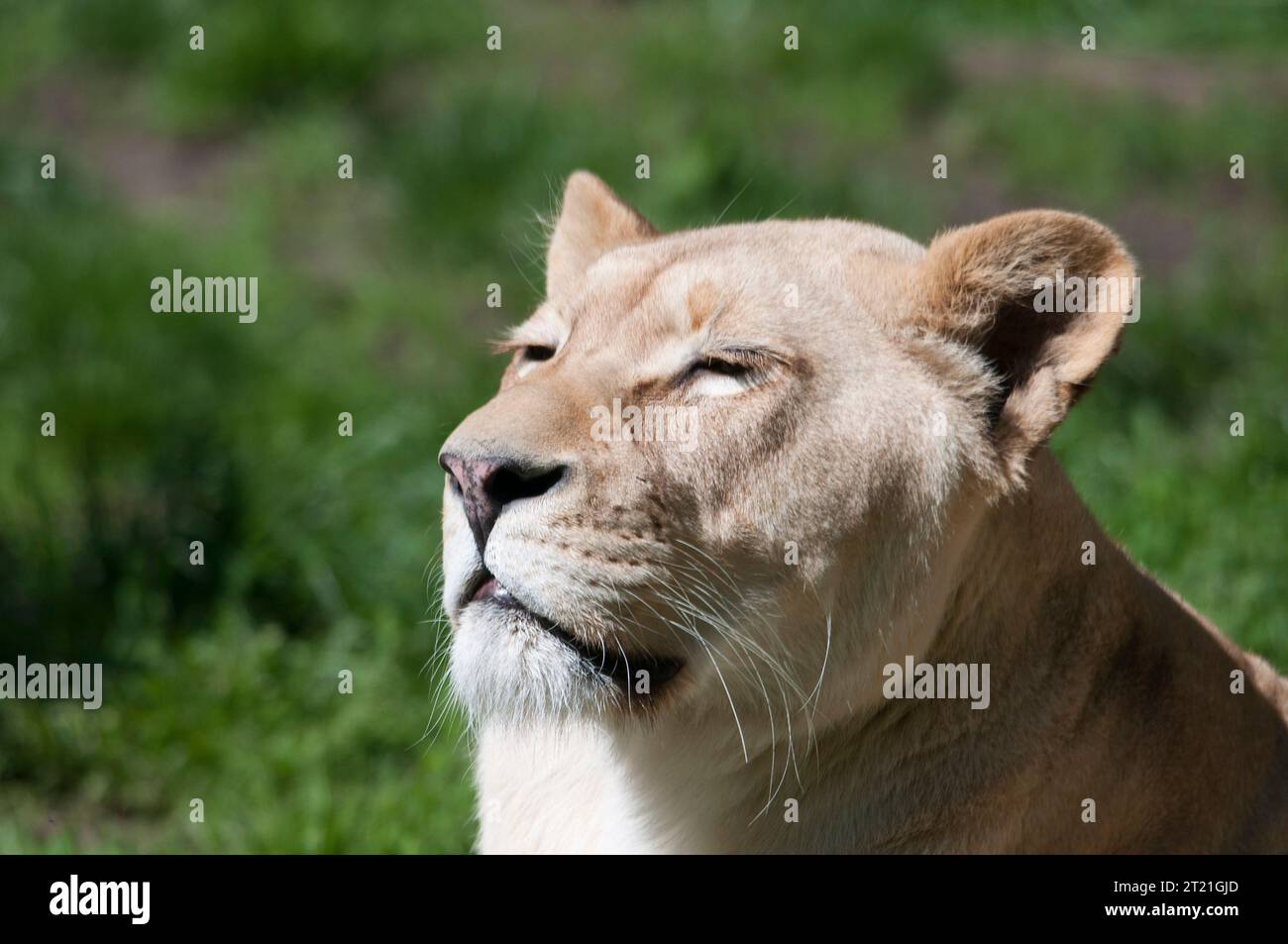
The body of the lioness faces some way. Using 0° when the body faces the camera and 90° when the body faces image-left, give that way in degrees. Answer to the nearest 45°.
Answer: approximately 45°
